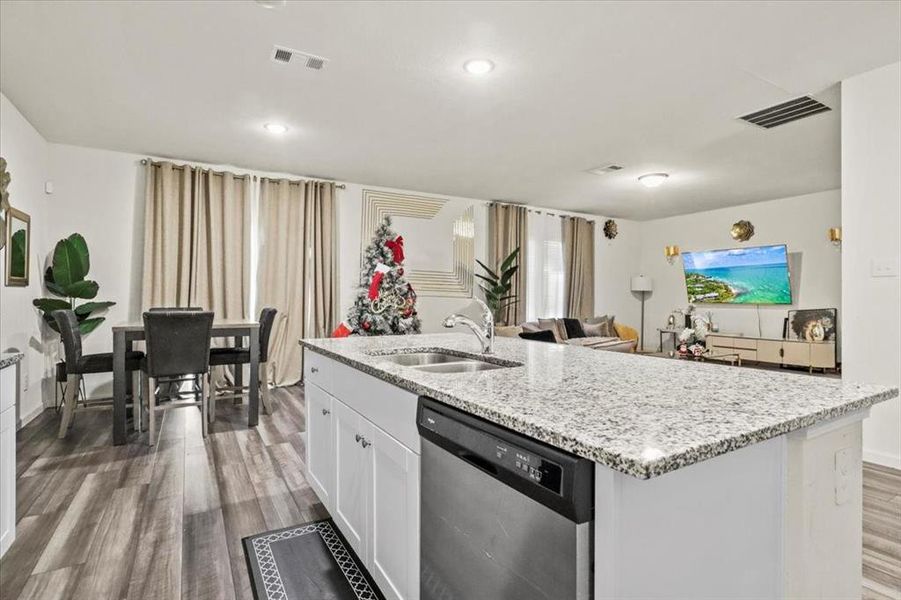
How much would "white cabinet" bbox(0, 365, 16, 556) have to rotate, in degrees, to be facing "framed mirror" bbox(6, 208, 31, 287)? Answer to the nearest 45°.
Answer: approximately 90° to its left

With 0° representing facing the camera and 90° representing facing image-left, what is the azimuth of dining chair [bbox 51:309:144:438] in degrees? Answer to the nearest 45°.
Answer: approximately 270°

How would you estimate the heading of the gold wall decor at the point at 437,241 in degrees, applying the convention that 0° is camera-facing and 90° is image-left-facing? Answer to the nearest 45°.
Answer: approximately 315°

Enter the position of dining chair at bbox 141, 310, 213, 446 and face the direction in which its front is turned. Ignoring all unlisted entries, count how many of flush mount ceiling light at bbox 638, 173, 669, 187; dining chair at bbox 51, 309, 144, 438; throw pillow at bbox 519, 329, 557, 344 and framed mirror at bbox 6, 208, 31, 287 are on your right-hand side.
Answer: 2

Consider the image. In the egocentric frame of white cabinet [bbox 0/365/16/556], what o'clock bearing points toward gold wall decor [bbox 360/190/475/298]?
The gold wall decor is roughly at 11 o'clock from the white cabinet.

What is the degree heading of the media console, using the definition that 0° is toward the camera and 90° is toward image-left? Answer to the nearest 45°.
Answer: approximately 45°

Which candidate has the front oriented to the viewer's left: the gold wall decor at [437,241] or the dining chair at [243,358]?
the dining chair

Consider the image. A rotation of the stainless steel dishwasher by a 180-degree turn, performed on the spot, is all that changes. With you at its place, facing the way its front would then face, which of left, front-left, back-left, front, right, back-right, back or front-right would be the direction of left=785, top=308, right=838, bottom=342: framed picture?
front

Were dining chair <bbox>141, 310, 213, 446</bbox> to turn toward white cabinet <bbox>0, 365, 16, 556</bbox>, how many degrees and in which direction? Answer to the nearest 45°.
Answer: approximately 180°

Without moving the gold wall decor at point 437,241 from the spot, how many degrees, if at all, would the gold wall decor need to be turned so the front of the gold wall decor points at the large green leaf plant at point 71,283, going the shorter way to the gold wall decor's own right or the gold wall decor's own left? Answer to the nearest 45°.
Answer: approximately 90° to the gold wall decor's own right

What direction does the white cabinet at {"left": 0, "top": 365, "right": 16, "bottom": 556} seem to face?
to the viewer's right

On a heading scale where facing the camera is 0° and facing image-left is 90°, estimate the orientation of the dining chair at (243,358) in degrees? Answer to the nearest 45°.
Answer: approximately 90°

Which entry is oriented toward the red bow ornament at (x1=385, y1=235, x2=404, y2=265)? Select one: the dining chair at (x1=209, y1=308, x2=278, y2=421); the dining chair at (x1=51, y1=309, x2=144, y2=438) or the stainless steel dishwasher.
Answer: the dining chair at (x1=51, y1=309, x2=144, y2=438)
